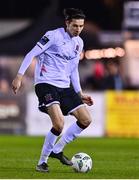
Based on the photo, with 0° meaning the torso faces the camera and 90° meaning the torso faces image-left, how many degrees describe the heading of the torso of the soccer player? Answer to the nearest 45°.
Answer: approximately 315°
